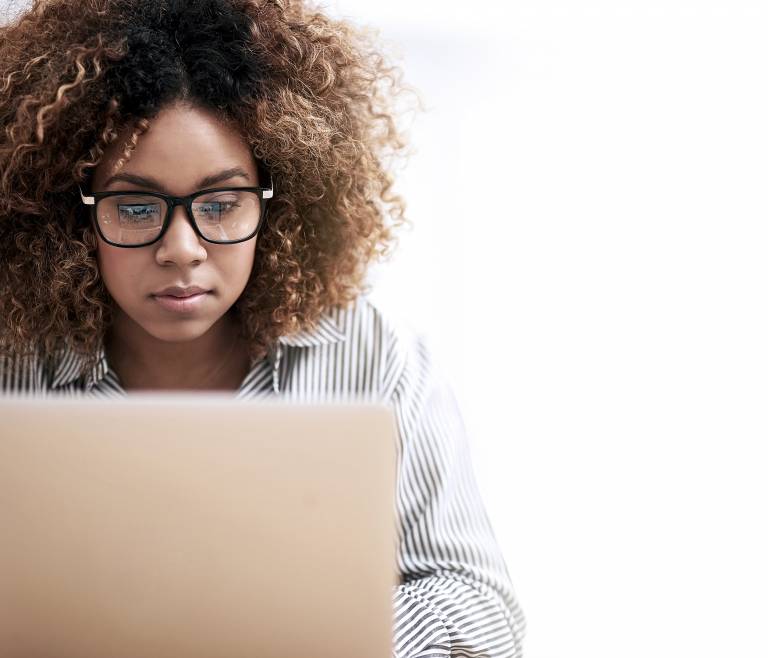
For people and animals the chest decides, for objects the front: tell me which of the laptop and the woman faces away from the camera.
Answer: the laptop

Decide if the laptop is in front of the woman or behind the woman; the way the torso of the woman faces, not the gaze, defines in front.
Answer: in front

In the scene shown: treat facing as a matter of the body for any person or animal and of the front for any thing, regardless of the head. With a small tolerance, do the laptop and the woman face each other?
yes

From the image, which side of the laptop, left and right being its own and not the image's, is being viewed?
back

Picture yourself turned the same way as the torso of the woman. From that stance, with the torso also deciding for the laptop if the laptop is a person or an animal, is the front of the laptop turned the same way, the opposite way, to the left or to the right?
the opposite way

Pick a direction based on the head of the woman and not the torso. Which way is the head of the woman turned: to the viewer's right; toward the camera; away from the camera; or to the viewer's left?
toward the camera

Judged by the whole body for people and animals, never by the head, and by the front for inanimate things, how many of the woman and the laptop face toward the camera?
1

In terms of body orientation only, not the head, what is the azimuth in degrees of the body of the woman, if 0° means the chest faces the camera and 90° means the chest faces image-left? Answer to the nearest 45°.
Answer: approximately 0°

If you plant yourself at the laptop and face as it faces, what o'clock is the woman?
The woman is roughly at 12 o'clock from the laptop.
